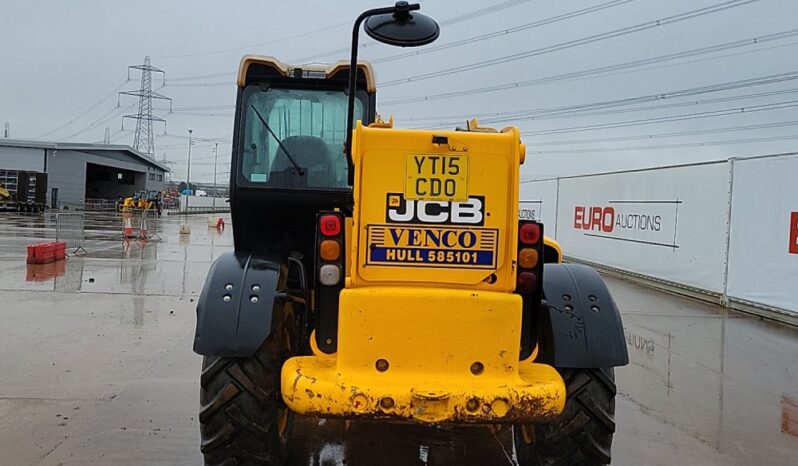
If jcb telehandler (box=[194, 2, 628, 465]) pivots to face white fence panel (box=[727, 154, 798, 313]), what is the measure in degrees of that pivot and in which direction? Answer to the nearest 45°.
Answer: approximately 45° to its right

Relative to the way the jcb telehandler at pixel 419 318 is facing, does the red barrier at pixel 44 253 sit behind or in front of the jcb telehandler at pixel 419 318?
in front

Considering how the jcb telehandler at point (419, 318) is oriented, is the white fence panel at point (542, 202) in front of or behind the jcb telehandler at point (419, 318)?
in front

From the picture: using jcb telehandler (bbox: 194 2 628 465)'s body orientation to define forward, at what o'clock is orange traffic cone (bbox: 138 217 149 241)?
The orange traffic cone is roughly at 11 o'clock from the jcb telehandler.

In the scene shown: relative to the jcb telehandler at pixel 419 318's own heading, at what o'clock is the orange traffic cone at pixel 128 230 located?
The orange traffic cone is roughly at 11 o'clock from the jcb telehandler.

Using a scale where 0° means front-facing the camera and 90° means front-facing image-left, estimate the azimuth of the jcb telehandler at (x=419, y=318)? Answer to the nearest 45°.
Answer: approximately 180°

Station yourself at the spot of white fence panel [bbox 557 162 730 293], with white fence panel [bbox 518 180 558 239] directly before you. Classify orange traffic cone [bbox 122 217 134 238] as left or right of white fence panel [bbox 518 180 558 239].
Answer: left

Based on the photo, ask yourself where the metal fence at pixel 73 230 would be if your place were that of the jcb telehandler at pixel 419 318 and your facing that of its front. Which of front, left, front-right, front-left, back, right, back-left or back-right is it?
front-left

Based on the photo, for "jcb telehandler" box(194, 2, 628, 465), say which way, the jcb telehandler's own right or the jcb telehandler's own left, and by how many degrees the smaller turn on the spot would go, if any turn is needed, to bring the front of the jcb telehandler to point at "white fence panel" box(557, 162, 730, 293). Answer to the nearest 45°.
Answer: approximately 45° to the jcb telehandler's own right

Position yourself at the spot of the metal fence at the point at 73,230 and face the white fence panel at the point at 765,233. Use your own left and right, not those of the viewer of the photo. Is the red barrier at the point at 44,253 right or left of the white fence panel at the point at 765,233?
right
